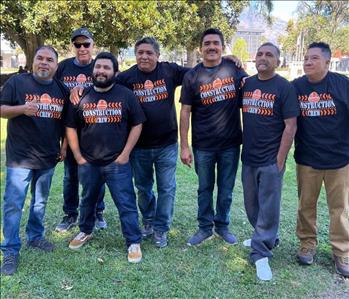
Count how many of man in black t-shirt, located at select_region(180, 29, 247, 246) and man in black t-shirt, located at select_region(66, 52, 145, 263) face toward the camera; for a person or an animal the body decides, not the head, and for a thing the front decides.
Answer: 2

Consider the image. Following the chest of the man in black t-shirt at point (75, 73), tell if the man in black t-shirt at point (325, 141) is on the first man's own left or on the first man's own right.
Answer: on the first man's own left

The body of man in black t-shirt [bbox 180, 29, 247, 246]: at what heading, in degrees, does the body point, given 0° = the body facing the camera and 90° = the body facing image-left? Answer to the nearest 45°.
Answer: approximately 0°

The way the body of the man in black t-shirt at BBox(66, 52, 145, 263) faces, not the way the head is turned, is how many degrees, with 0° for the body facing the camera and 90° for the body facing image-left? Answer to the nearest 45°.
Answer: approximately 0°

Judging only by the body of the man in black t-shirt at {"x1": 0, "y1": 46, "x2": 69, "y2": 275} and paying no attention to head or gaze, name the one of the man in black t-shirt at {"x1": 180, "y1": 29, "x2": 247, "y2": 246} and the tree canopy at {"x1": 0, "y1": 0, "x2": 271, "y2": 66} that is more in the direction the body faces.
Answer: the man in black t-shirt
